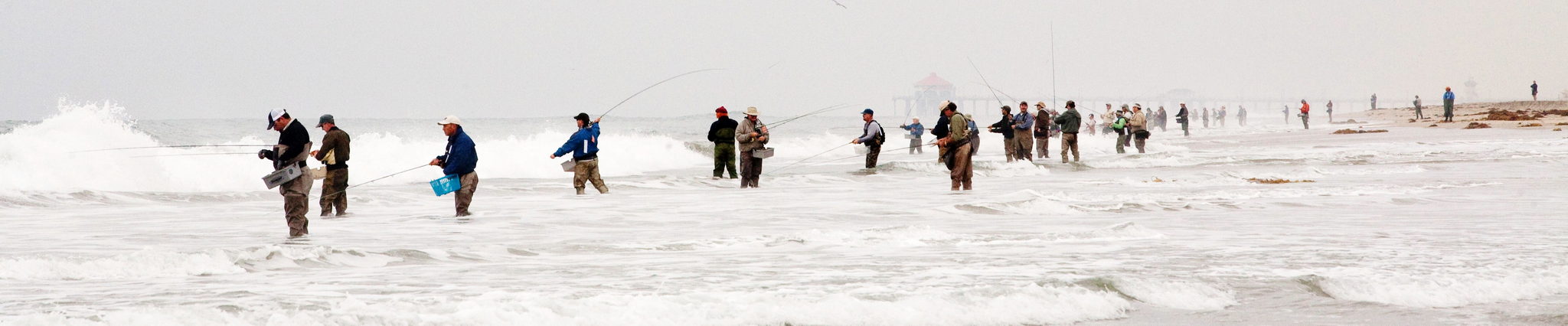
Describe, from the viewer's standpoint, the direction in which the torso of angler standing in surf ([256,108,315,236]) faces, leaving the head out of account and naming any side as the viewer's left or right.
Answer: facing to the left of the viewer

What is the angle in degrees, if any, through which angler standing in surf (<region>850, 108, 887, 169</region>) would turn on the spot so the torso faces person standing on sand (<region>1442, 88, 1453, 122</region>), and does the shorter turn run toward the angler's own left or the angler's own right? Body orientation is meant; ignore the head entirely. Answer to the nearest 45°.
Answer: approximately 135° to the angler's own right

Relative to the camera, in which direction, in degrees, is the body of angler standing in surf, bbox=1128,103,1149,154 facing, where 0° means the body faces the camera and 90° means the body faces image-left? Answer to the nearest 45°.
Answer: approximately 90°

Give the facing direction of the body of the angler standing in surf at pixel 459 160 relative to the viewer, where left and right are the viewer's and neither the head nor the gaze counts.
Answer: facing to the left of the viewer

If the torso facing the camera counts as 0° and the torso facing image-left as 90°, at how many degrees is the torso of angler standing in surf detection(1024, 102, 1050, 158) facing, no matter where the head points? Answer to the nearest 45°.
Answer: approximately 90°

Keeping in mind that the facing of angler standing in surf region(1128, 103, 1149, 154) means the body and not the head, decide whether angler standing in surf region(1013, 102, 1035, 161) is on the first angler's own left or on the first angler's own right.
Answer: on the first angler's own left

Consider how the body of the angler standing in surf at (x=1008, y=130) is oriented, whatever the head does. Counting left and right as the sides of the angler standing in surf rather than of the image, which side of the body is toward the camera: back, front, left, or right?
left
